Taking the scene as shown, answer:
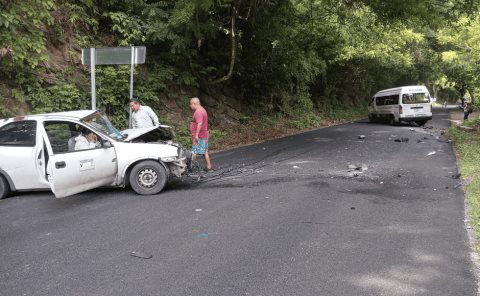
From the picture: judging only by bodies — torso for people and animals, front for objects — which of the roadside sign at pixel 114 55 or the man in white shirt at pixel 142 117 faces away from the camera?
the roadside sign

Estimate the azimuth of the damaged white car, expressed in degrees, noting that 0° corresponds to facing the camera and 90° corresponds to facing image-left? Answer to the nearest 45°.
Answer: approximately 270°

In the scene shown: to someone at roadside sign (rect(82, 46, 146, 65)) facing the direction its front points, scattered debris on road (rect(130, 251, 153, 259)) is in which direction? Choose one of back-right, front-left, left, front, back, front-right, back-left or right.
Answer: back

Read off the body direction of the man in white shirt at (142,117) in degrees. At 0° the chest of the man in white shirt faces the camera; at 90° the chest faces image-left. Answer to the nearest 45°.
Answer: approximately 45°

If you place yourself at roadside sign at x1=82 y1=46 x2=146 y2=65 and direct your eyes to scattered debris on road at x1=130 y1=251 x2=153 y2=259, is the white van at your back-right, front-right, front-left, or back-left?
back-left

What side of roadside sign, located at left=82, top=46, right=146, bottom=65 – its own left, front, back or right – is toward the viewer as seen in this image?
back

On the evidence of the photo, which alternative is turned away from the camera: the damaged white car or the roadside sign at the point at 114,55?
the roadside sign

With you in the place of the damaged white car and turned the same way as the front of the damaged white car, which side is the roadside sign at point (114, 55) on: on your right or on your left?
on your left

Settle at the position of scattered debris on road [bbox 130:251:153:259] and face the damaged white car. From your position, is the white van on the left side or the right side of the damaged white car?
right
